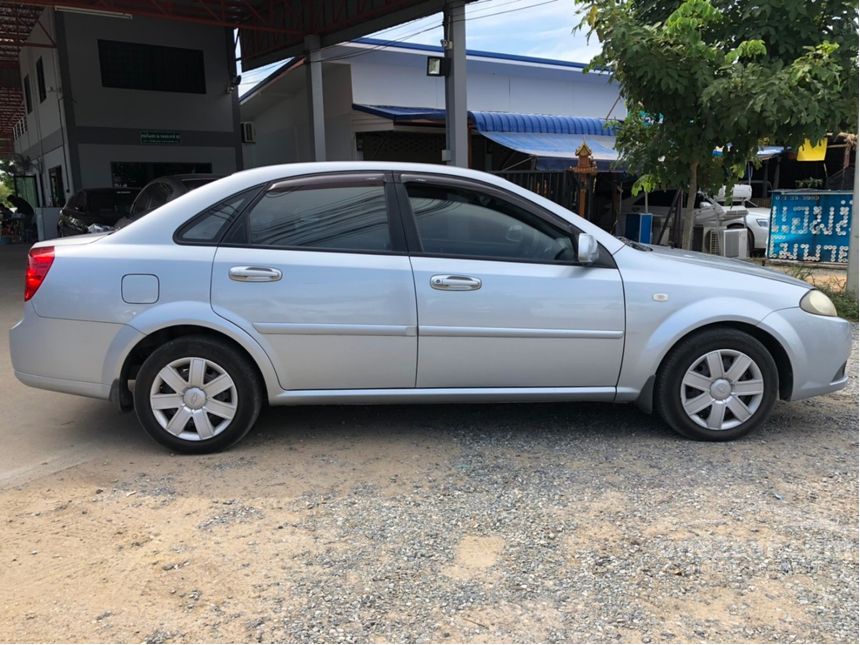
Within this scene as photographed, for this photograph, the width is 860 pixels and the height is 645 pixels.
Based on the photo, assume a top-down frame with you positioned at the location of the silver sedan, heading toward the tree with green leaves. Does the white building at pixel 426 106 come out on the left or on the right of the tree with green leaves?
left

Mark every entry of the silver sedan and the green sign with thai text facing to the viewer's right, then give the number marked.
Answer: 1

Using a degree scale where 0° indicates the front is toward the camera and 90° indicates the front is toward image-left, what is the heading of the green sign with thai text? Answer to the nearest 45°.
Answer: approximately 0°

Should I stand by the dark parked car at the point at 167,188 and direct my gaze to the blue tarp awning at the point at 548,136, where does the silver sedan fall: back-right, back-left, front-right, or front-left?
back-right

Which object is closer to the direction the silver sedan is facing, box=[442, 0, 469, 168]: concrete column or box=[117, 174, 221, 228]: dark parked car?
the concrete column

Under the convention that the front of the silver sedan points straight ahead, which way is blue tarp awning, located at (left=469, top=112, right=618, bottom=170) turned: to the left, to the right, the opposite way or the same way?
to the right

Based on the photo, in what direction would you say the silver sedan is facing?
to the viewer's right

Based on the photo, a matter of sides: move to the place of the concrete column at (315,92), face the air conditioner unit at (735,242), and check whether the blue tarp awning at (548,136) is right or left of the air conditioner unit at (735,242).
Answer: left

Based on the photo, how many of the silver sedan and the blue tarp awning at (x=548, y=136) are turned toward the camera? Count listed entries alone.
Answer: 1
